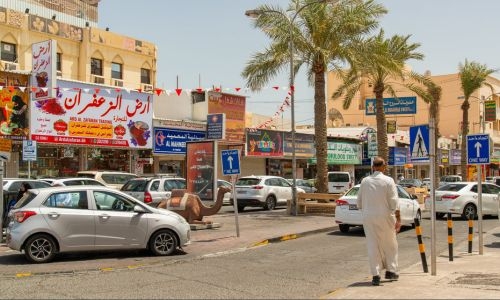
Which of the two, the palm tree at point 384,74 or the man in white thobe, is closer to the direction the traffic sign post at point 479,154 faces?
the man in white thobe

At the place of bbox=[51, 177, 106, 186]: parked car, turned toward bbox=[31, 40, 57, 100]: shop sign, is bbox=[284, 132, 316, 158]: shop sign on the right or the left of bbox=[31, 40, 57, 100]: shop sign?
right

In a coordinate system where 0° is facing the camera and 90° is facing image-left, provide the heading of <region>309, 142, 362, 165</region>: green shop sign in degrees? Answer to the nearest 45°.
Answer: approximately 0°

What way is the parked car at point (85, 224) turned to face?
to the viewer's right

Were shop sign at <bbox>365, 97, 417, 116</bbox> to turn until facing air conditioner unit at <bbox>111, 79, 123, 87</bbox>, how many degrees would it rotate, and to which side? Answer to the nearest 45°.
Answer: approximately 90° to its right

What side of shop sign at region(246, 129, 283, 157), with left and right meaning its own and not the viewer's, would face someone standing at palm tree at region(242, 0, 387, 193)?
front

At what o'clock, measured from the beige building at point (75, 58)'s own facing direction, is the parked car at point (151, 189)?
The parked car is roughly at 1 o'clock from the beige building.

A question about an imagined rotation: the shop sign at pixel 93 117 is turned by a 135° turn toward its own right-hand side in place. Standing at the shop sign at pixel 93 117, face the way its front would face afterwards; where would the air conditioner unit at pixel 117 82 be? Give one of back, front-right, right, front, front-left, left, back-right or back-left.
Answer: right

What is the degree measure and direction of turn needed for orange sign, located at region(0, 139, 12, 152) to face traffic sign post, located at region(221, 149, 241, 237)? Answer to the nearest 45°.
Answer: approximately 90° to its left
